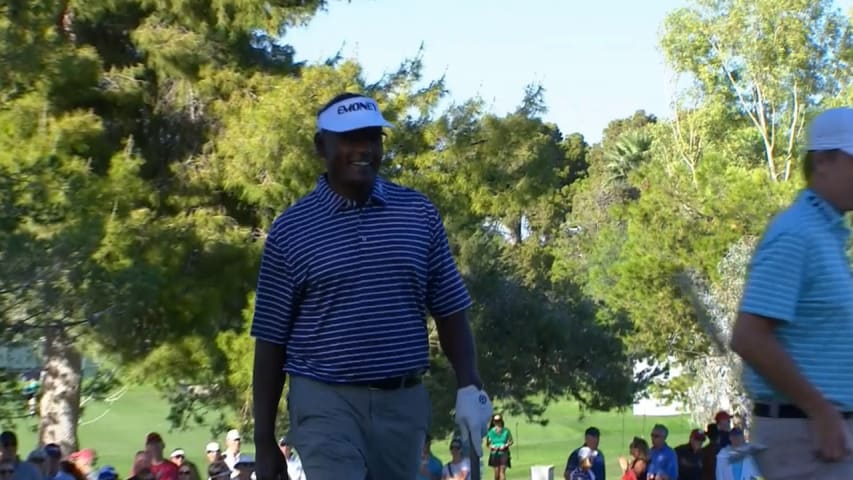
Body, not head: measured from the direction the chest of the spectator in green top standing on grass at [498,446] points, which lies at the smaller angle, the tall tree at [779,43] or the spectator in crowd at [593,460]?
the spectator in crowd

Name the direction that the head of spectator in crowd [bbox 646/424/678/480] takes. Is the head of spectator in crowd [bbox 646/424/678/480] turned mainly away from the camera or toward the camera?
toward the camera

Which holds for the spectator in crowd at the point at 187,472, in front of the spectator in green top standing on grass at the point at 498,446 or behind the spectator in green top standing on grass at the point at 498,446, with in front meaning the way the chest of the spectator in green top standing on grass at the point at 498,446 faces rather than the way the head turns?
in front

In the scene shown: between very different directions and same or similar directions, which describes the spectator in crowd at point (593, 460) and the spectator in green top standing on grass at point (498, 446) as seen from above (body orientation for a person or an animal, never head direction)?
same or similar directions

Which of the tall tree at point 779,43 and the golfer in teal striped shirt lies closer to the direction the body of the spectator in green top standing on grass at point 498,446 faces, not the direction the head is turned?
the golfer in teal striped shirt

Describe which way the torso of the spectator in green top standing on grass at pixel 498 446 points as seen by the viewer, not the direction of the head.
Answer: toward the camera
